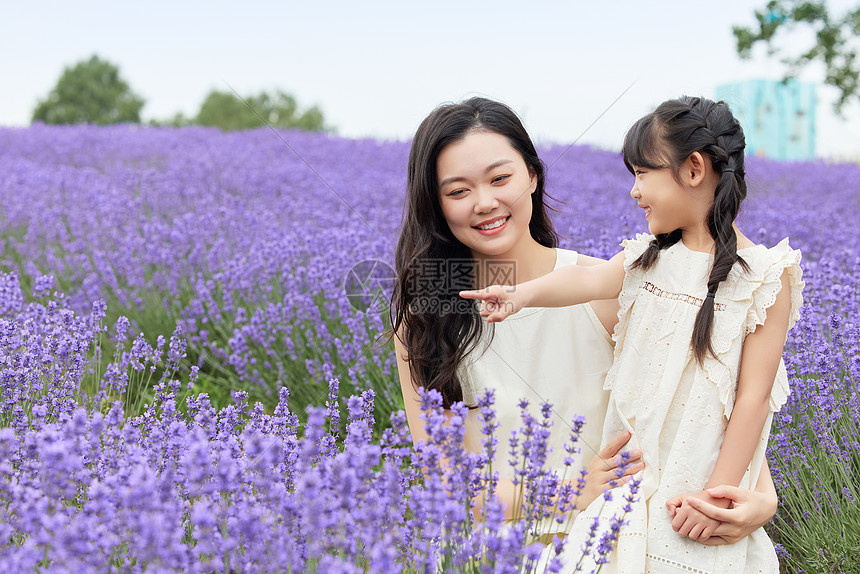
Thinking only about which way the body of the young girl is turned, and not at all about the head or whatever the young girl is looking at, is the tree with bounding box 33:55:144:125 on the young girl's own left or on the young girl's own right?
on the young girl's own right

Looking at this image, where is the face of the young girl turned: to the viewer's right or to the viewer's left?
to the viewer's left

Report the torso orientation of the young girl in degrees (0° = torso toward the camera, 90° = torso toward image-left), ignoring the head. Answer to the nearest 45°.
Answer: approximately 45°

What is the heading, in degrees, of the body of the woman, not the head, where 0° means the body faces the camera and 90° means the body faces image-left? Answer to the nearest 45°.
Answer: approximately 0°

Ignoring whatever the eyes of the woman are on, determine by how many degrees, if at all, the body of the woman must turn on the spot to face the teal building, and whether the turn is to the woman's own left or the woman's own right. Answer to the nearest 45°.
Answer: approximately 180°
